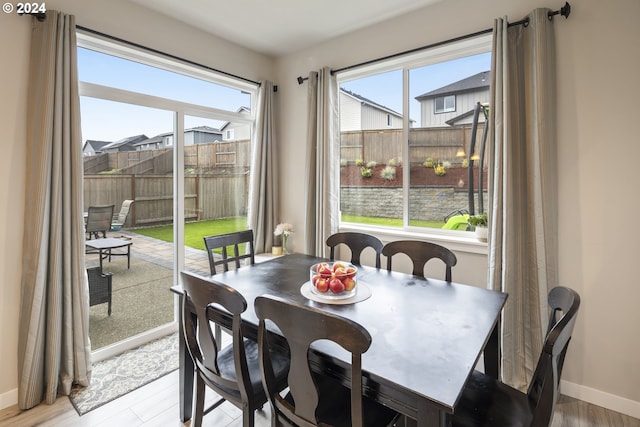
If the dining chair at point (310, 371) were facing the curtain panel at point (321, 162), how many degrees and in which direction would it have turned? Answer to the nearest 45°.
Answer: approximately 45° to its left

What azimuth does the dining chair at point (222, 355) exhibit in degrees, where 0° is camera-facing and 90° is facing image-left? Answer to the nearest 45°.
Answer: approximately 225°

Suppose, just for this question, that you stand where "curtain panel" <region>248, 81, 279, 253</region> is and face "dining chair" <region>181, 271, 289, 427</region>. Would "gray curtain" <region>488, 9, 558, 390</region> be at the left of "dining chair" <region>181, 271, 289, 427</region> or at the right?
left

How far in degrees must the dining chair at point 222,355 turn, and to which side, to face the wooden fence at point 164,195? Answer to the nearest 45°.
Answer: approximately 45° to its left

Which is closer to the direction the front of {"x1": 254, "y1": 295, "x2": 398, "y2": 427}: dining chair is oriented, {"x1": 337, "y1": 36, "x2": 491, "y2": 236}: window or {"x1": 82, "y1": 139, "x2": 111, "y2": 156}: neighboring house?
the window

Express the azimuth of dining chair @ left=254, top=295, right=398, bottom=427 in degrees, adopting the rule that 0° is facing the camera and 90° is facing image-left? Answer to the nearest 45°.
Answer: approximately 225°

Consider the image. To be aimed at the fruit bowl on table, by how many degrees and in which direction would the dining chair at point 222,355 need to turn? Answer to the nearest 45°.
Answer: approximately 45° to its right
